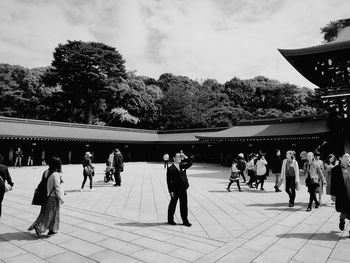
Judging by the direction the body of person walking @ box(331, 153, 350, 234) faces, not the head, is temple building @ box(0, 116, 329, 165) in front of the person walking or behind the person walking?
behind

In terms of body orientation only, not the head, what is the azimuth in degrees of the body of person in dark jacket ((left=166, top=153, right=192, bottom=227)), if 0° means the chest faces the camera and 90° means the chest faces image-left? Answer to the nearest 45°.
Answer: approximately 315°

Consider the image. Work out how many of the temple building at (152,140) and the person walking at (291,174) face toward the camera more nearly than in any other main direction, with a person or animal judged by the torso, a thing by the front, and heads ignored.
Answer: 2

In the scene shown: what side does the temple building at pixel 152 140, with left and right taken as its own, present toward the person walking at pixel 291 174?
front

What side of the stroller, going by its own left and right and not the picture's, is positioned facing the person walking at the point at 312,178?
back

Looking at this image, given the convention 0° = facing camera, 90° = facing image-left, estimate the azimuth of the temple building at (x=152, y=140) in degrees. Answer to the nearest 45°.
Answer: approximately 0°

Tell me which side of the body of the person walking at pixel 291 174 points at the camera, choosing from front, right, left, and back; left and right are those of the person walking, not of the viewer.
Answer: front

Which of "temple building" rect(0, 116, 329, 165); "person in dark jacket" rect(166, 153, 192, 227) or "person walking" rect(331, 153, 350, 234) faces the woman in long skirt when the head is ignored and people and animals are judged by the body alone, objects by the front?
the temple building

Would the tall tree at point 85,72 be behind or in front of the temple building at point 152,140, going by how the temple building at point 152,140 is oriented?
behind

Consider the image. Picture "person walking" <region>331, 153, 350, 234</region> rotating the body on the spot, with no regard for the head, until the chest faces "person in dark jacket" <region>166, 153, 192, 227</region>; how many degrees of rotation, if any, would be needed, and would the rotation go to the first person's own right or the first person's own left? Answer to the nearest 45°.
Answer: approximately 135° to the first person's own right

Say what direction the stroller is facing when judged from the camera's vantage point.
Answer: facing the viewer and to the left of the viewer
